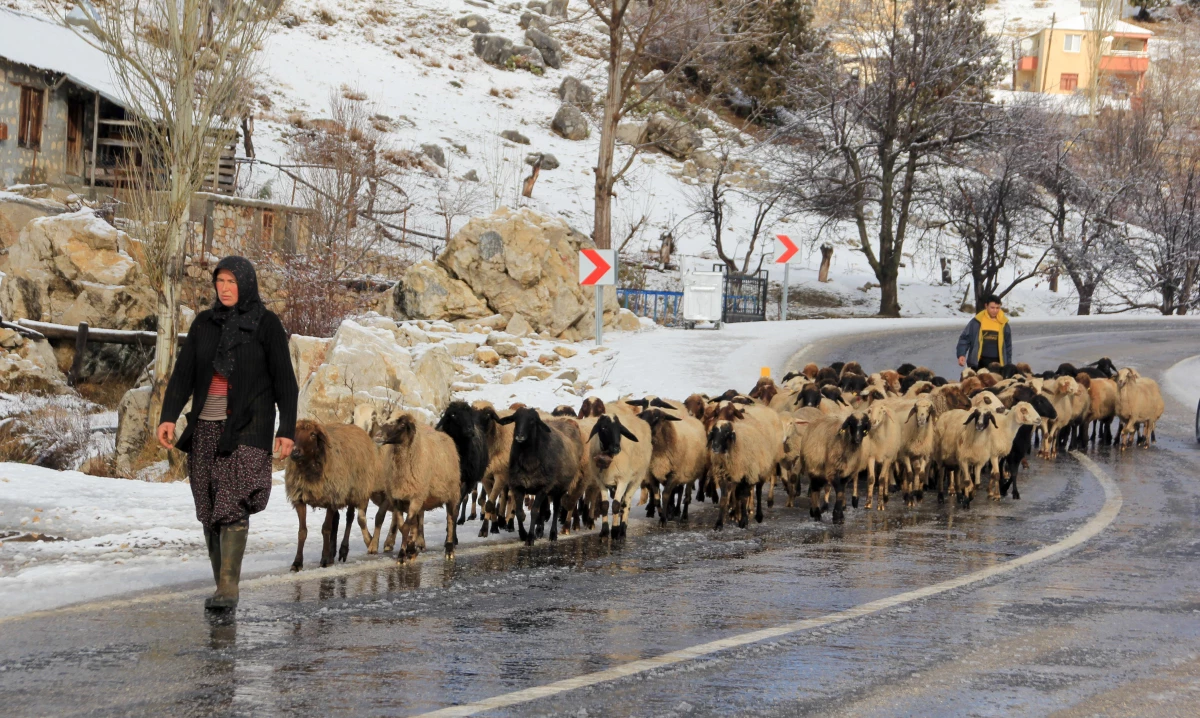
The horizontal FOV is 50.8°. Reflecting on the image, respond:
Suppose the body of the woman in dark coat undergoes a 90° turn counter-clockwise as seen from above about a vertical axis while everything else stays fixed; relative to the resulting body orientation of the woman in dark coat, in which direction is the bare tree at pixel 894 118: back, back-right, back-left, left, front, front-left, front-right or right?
left

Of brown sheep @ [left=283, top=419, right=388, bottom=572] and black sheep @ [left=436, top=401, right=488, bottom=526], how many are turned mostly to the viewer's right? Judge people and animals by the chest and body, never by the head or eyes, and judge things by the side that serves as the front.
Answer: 0

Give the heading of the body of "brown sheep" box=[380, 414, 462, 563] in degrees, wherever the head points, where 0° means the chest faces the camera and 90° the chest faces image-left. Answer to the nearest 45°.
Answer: approximately 45°

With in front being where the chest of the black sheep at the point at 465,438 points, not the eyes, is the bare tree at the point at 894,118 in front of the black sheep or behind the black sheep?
behind

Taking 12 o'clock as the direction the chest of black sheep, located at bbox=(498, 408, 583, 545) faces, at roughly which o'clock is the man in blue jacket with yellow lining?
The man in blue jacket with yellow lining is roughly at 6 o'clock from the black sheep.

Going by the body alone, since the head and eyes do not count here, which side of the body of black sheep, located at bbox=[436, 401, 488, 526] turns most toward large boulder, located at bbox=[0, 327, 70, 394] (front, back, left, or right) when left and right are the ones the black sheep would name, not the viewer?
right

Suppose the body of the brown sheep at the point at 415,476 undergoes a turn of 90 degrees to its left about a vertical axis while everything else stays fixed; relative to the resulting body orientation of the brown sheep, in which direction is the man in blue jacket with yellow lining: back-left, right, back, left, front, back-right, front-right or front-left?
left

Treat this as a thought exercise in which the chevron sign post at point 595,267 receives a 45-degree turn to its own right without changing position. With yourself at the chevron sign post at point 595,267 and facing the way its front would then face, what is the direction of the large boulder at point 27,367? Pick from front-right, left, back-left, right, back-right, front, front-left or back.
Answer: front-right

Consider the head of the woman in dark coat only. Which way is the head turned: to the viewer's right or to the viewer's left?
to the viewer's left

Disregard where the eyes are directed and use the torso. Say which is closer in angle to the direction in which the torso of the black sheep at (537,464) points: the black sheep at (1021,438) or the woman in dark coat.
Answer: the woman in dark coat

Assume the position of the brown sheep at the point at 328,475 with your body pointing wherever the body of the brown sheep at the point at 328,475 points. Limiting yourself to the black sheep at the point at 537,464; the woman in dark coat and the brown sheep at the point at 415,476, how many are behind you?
2

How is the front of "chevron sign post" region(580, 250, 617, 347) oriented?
toward the camera

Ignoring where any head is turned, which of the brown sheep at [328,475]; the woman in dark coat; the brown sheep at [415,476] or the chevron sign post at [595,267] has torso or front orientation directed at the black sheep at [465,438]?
the chevron sign post

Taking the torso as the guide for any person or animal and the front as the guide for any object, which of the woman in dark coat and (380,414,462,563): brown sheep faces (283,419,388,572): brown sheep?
(380,414,462,563): brown sheep

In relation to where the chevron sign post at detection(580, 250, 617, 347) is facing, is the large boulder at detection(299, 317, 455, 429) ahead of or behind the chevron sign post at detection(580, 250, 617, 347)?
ahead

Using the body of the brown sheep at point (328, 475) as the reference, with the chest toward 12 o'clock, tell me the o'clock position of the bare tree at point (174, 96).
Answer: The bare tree is roughly at 4 o'clock from the brown sheep.
